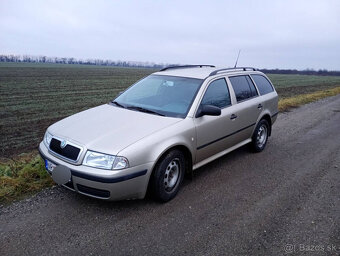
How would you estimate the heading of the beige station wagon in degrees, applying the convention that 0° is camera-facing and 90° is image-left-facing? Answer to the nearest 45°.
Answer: approximately 45°
